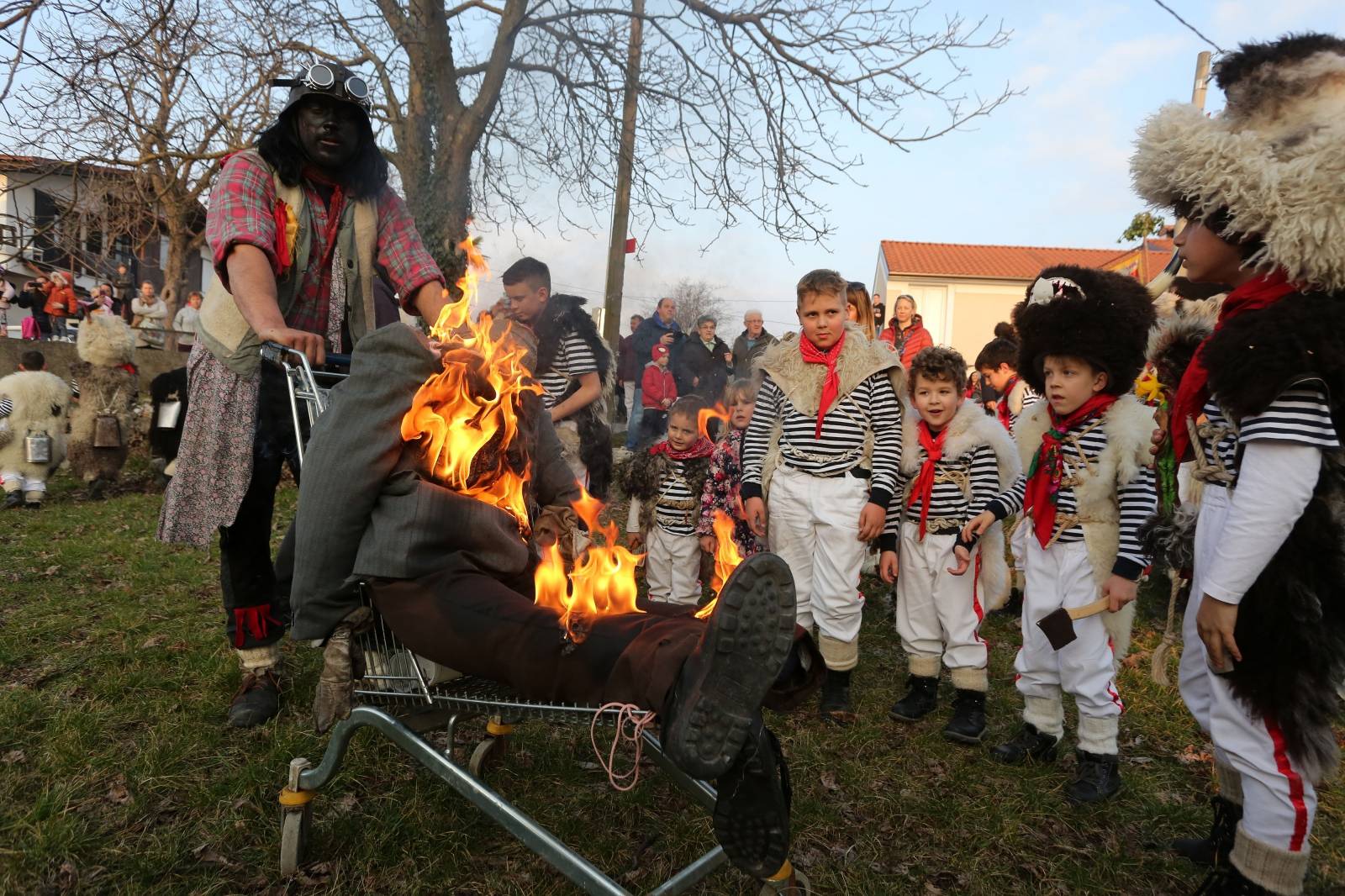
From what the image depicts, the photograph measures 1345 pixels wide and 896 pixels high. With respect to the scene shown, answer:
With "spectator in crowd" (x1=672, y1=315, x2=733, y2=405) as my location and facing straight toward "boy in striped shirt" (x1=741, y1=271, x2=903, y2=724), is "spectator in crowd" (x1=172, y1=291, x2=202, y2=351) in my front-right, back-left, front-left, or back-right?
back-right

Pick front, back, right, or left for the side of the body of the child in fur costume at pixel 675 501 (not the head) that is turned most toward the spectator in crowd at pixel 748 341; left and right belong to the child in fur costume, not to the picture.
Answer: back

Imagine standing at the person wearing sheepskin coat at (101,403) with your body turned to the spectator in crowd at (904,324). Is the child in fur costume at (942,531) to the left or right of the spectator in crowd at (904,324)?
right

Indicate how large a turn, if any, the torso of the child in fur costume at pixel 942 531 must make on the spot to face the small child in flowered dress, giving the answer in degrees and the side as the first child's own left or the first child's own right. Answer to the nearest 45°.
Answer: approximately 90° to the first child's own right

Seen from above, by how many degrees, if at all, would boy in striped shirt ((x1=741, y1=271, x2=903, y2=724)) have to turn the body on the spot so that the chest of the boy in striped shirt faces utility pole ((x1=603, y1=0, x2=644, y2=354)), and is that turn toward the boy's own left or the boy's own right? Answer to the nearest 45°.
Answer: approximately 135° to the boy's own right

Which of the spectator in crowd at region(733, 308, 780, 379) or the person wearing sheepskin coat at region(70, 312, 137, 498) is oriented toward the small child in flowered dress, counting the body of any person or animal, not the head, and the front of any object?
the spectator in crowd

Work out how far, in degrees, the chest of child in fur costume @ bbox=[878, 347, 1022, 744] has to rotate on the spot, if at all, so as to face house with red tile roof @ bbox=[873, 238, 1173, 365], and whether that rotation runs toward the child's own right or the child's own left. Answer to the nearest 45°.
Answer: approximately 135° to the child's own right

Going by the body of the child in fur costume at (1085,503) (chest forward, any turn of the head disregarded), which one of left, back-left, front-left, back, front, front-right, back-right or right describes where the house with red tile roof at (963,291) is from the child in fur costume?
back-right

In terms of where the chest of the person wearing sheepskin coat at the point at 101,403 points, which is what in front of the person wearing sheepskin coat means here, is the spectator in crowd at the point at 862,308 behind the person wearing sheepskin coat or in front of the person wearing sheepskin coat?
behind
